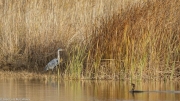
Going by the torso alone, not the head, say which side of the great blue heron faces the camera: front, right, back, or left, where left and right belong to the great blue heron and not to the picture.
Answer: right
